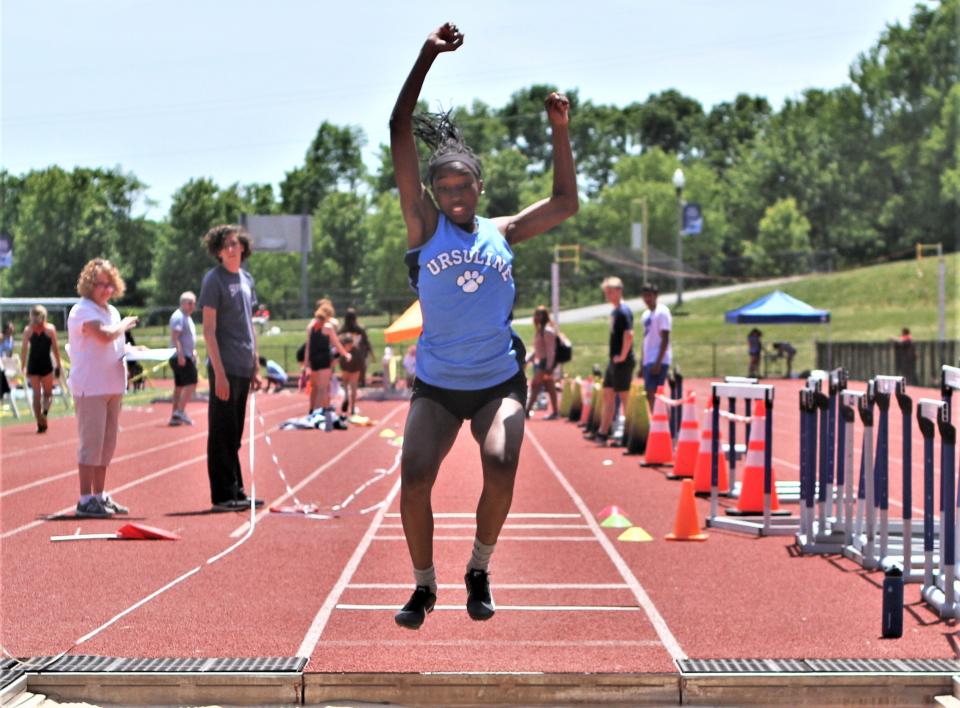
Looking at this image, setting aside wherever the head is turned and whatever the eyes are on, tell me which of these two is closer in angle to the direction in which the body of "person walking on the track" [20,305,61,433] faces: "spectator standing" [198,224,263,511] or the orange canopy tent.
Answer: the spectator standing

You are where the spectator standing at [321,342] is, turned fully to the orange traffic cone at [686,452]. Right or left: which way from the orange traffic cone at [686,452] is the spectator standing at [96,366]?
right

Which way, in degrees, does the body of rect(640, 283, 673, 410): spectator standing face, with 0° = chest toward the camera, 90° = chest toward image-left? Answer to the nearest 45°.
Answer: approximately 45°

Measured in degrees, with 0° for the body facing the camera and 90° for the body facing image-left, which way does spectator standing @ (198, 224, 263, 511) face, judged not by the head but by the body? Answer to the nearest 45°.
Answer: approximately 315°
